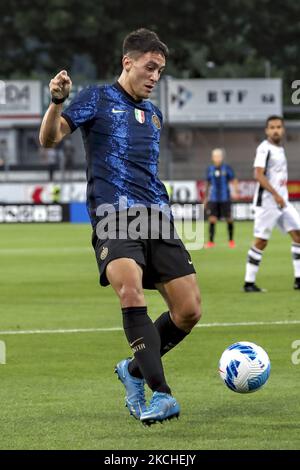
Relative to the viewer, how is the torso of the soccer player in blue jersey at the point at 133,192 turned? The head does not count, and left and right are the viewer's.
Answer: facing the viewer and to the right of the viewer

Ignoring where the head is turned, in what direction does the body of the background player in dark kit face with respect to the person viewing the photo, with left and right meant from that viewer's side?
facing the viewer

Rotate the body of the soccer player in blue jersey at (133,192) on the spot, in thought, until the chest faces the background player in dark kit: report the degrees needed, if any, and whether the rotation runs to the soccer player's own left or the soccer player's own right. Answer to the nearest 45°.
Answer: approximately 135° to the soccer player's own left

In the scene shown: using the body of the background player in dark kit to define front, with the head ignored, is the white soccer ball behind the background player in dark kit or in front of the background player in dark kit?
in front

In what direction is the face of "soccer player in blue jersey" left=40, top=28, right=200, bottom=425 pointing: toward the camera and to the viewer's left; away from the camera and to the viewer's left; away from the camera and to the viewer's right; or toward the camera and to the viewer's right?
toward the camera and to the viewer's right

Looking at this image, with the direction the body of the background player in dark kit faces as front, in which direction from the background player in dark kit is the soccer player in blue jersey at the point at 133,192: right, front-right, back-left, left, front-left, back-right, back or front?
front
